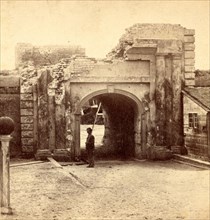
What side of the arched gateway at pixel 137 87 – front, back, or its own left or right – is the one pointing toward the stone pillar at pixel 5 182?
front

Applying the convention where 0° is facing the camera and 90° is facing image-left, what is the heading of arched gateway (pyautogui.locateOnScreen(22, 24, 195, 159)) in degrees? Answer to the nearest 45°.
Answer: approximately 0°
